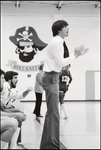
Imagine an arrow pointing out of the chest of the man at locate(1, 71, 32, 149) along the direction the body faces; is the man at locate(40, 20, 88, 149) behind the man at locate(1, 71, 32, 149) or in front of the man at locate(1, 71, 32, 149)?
in front

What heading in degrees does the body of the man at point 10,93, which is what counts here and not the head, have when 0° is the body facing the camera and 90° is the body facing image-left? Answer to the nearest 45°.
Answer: approximately 270°

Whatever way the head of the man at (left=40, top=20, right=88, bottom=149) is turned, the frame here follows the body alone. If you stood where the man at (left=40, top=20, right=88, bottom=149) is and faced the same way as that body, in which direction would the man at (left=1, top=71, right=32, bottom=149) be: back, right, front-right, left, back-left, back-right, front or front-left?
back-right
